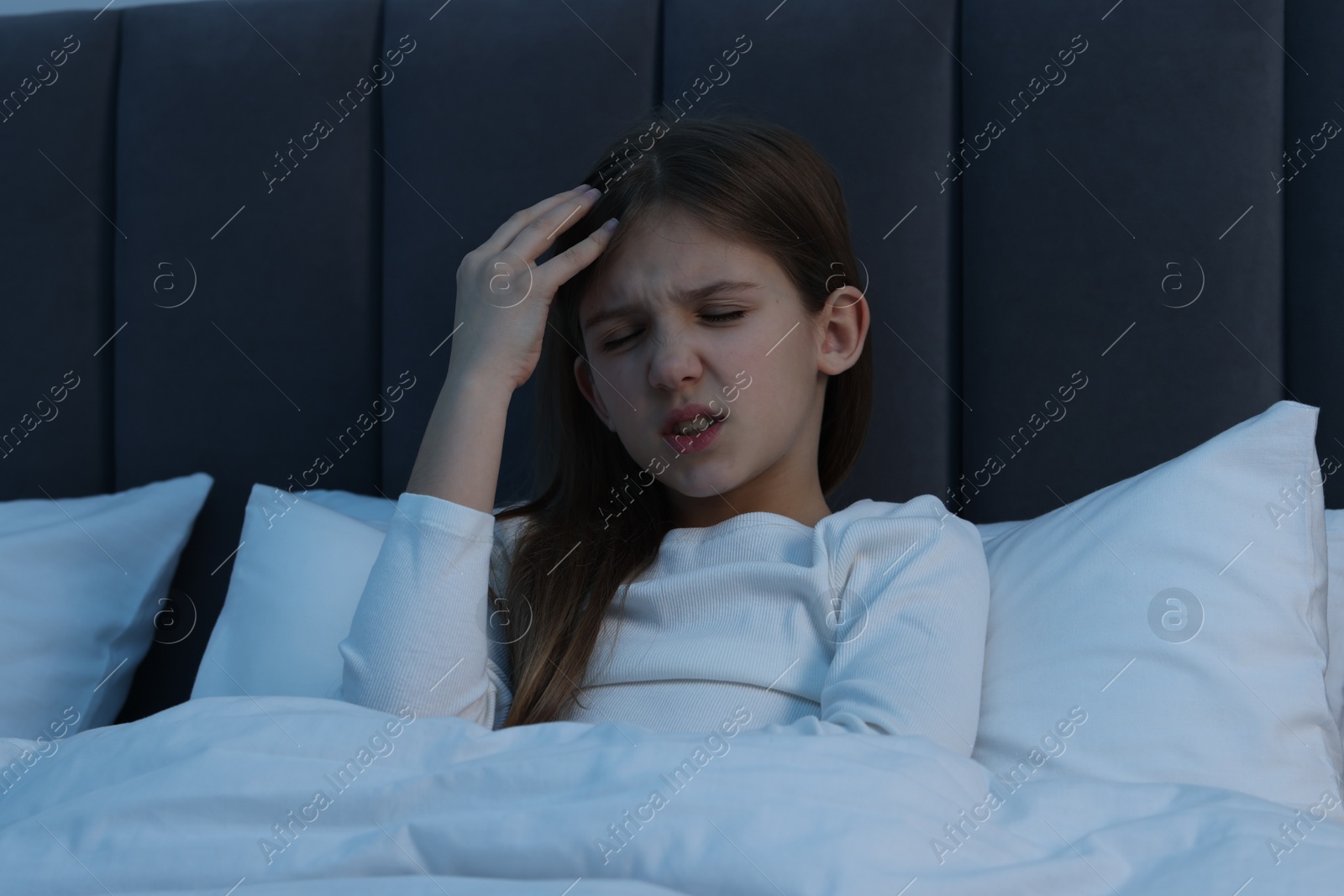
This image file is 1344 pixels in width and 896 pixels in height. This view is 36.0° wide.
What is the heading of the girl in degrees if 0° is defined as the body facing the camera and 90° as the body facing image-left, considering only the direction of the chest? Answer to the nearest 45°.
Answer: approximately 0°
